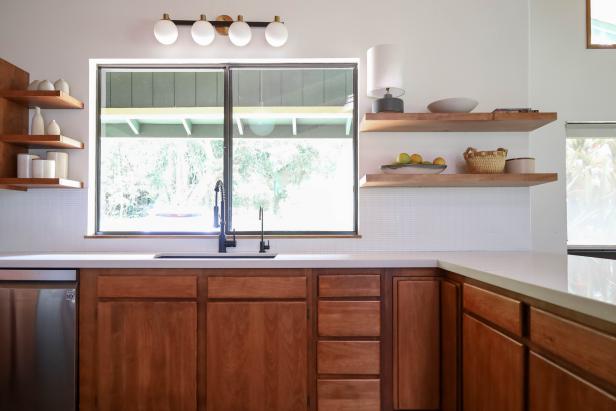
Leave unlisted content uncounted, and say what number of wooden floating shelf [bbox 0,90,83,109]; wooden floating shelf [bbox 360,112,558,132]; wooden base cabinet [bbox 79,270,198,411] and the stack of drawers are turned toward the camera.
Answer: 4

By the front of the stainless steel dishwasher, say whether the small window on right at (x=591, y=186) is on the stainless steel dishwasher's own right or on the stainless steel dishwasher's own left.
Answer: on the stainless steel dishwasher's own left

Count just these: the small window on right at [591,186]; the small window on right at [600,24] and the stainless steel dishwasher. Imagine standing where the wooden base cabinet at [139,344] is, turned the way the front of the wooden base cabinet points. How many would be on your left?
2

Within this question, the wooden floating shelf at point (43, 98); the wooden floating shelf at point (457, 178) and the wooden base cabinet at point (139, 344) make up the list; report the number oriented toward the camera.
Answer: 3

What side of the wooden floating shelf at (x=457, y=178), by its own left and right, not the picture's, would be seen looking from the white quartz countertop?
front

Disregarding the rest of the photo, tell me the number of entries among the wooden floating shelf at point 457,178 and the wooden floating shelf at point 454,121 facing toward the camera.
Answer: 2

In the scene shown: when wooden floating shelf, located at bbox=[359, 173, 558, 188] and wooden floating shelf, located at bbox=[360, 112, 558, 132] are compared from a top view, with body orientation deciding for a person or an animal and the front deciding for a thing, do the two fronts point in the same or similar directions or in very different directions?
same or similar directions

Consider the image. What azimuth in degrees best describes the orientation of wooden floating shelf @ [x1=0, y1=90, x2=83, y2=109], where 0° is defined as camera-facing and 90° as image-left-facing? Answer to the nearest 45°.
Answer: approximately 0°

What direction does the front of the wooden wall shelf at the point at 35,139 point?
toward the camera

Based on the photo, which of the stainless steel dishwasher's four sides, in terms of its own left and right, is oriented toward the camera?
front

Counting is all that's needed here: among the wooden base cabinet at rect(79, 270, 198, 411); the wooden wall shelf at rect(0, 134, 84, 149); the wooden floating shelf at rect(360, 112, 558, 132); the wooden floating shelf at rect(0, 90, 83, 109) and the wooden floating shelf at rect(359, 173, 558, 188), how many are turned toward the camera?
5

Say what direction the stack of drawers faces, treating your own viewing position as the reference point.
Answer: facing the viewer
